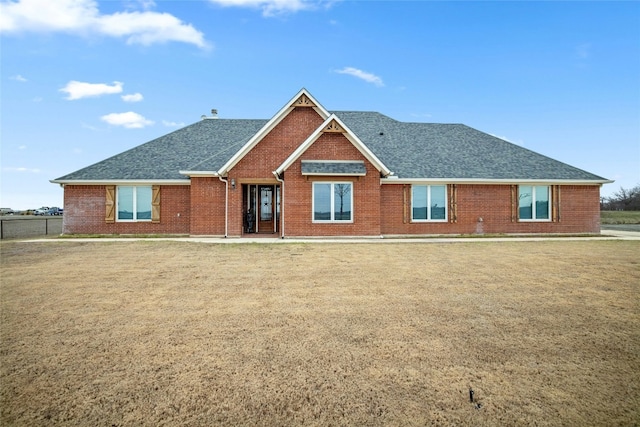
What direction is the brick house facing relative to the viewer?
toward the camera

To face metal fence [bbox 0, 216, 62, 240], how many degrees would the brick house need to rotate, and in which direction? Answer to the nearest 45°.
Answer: approximately 90° to its right
